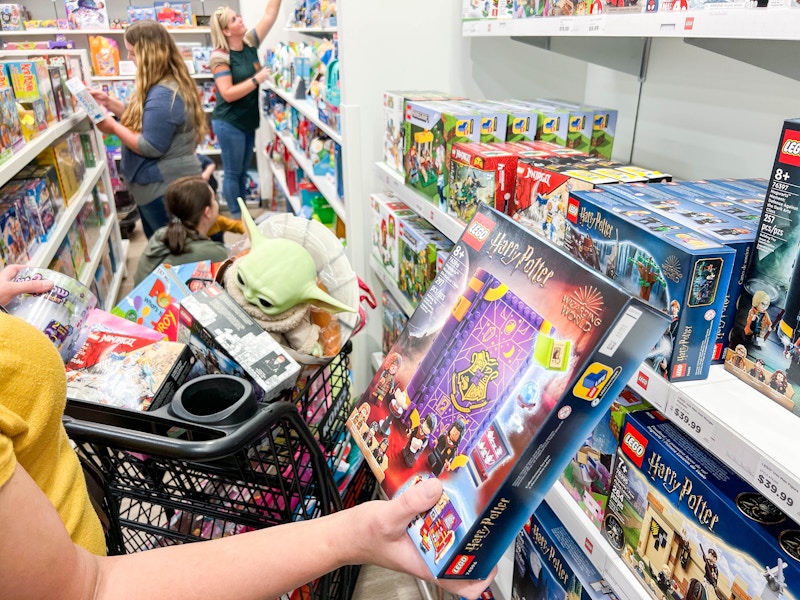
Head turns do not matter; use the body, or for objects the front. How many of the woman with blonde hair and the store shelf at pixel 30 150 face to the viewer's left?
1

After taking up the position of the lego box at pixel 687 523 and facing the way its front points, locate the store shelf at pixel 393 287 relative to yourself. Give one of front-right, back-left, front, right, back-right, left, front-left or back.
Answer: right

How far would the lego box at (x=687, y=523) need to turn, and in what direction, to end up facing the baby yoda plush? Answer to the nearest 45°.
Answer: approximately 45° to its right

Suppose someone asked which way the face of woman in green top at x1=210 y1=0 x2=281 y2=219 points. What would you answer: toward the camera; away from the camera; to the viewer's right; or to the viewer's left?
to the viewer's right

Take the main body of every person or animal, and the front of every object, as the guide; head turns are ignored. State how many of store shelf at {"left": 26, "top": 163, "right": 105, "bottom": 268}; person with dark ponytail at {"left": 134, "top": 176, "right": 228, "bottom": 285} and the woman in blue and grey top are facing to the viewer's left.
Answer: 1

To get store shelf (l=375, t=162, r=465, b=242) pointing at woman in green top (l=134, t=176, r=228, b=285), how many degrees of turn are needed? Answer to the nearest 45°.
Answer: approximately 90° to its right

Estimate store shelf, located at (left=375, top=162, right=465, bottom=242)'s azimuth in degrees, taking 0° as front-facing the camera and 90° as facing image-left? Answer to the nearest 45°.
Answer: approximately 45°

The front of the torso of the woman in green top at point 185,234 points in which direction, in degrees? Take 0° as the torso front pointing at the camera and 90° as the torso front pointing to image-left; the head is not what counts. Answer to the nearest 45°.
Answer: approximately 225°

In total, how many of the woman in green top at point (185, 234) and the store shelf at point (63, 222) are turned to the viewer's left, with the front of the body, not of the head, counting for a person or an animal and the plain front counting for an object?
0

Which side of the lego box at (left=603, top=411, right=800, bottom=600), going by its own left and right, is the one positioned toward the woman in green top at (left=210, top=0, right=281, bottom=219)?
right

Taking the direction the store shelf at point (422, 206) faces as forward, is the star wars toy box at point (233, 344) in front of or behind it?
in front
